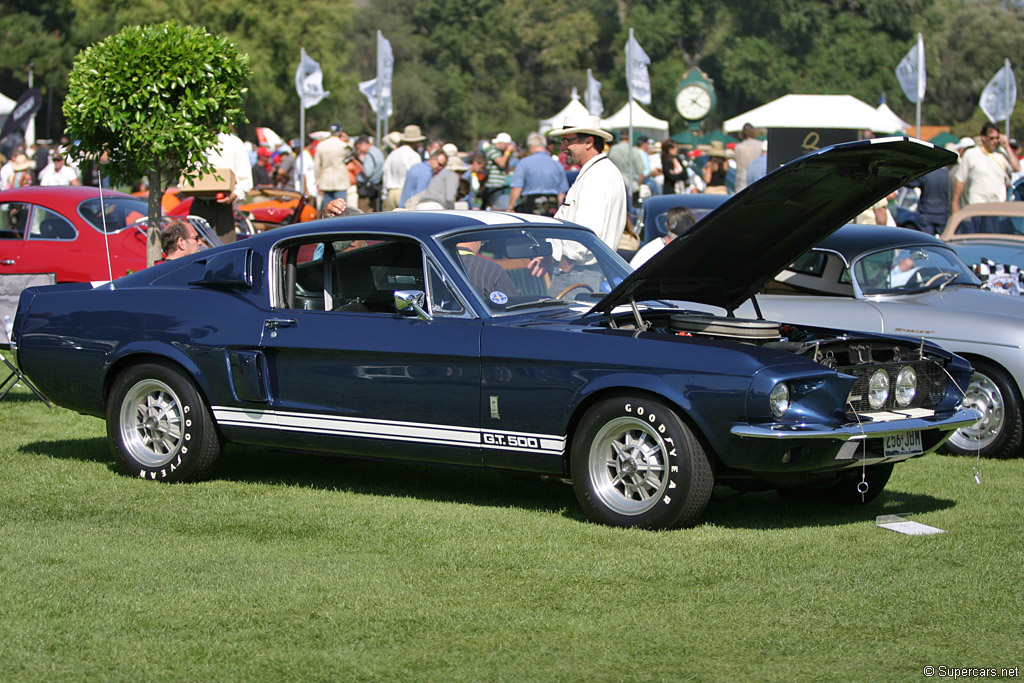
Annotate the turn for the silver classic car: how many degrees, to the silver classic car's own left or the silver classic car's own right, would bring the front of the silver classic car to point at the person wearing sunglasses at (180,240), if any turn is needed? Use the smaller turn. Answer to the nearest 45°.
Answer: approximately 135° to the silver classic car's own right

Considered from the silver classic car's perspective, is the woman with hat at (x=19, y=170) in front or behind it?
behind

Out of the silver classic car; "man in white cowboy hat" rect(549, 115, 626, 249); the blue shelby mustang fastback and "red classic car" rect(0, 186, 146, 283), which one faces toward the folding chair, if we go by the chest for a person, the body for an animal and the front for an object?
the man in white cowboy hat

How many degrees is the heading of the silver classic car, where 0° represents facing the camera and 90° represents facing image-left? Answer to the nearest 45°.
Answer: approximately 315°

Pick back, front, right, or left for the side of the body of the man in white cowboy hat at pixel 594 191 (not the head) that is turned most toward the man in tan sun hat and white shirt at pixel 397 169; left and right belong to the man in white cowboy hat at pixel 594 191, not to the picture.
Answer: right

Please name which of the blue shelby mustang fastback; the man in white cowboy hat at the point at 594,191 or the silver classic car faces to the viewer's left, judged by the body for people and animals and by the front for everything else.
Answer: the man in white cowboy hat

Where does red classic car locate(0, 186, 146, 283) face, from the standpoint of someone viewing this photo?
facing away from the viewer and to the left of the viewer

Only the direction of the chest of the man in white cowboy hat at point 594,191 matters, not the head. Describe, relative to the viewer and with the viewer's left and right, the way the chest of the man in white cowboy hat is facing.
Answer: facing to the left of the viewer
